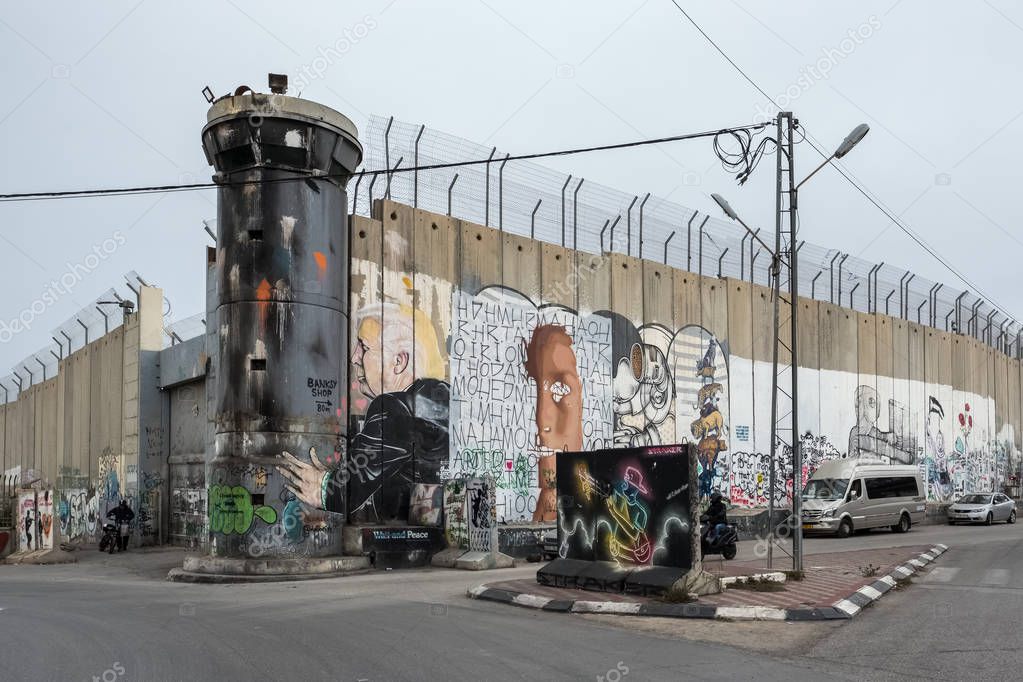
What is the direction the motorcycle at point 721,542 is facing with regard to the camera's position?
facing to the left of the viewer

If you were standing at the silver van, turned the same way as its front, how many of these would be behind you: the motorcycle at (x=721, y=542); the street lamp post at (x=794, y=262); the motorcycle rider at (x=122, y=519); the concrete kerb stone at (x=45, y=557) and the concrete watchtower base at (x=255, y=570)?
0

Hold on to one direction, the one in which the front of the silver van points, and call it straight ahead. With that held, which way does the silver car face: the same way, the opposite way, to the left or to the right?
the same way

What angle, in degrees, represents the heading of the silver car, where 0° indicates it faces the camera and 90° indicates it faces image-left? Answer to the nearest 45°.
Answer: approximately 45°

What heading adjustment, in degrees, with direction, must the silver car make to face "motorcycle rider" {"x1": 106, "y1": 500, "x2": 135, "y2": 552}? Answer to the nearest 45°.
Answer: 0° — it already faces them

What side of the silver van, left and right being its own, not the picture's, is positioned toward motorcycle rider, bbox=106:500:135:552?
front

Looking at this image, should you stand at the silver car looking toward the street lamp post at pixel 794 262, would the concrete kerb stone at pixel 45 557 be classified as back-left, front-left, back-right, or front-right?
front-right

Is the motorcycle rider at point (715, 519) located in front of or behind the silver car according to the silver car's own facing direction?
in front

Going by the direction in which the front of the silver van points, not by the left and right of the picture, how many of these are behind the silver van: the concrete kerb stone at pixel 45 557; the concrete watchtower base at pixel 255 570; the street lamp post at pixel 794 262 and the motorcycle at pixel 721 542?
0
